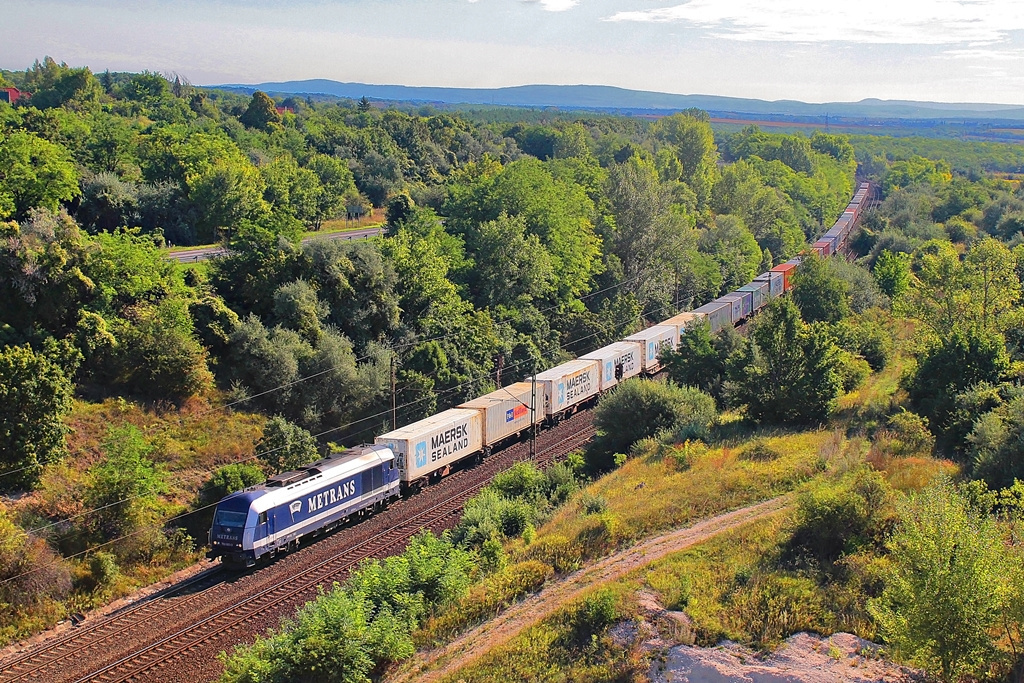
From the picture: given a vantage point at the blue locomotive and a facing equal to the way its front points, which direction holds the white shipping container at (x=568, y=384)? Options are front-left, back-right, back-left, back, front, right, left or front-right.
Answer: back

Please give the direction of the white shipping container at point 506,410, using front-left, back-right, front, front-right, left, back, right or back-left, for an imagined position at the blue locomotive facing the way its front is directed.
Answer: back

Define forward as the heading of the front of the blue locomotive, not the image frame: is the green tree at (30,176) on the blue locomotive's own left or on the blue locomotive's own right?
on the blue locomotive's own right

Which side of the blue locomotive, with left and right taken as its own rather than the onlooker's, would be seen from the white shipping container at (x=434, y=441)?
back

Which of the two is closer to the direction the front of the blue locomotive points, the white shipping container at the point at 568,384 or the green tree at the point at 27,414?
the green tree

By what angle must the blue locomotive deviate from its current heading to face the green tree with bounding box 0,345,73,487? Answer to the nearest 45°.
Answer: approximately 45° to its right

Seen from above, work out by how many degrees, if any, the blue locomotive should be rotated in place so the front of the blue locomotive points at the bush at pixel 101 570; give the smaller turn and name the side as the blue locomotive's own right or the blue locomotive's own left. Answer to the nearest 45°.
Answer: approximately 45° to the blue locomotive's own right

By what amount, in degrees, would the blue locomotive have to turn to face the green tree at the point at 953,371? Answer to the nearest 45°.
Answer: approximately 135° to its left

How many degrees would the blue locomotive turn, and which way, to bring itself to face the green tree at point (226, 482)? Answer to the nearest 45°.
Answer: approximately 90° to its right

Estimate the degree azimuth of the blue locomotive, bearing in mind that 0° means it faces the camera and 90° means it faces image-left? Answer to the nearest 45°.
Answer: approximately 45°

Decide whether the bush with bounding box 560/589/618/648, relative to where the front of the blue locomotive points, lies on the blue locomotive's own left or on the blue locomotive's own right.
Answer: on the blue locomotive's own left

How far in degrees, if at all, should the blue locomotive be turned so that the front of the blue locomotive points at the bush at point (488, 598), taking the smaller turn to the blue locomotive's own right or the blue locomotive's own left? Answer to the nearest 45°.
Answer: approximately 90° to the blue locomotive's own left
